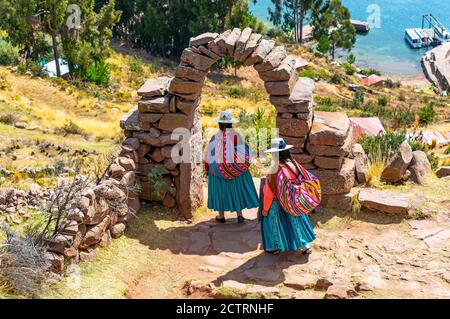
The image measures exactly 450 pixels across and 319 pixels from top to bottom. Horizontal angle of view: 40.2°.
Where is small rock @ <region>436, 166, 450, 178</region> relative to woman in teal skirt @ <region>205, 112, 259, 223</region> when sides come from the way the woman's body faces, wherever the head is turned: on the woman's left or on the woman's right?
on the woman's right

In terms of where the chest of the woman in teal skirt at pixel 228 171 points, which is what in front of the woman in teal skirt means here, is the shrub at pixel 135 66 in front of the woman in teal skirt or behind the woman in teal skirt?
in front

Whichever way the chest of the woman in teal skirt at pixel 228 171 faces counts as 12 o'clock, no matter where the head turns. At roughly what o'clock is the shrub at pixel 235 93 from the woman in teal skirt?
The shrub is roughly at 12 o'clock from the woman in teal skirt.

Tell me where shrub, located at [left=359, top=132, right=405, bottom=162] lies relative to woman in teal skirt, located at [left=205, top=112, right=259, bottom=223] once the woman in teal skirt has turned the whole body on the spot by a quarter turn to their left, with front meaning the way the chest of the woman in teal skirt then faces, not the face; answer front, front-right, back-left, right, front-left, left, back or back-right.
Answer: back-right

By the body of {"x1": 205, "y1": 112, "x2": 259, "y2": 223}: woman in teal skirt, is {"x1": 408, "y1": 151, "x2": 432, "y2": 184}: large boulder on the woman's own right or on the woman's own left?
on the woman's own right

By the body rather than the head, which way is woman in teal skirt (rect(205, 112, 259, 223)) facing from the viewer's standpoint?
away from the camera

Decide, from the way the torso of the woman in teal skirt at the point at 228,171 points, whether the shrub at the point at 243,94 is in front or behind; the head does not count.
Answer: in front

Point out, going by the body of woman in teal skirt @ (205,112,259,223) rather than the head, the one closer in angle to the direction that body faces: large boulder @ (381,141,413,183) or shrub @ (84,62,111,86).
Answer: the shrub

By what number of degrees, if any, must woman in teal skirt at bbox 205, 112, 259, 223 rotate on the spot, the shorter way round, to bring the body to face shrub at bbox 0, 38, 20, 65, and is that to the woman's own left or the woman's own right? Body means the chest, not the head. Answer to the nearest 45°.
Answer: approximately 45° to the woman's own left

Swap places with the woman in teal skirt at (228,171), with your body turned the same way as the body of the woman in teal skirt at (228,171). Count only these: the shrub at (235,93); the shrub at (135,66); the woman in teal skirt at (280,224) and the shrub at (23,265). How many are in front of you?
2

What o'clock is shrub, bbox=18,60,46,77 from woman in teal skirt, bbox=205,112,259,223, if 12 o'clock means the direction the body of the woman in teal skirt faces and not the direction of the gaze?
The shrub is roughly at 11 o'clock from the woman in teal skirt.

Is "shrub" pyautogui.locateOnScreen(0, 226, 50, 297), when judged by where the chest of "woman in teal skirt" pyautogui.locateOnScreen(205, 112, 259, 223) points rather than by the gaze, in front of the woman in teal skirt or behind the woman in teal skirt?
behind

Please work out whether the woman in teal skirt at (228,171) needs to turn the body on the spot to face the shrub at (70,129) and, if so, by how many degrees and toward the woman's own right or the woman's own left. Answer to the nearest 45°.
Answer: approximately 45° to the woman's own left
